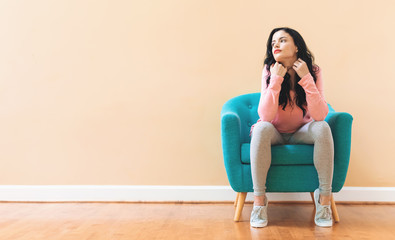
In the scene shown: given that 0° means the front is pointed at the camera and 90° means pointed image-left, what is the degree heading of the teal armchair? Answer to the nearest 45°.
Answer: approximately 0°

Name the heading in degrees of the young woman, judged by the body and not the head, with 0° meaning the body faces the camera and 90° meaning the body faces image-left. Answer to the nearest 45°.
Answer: approximately 0°
